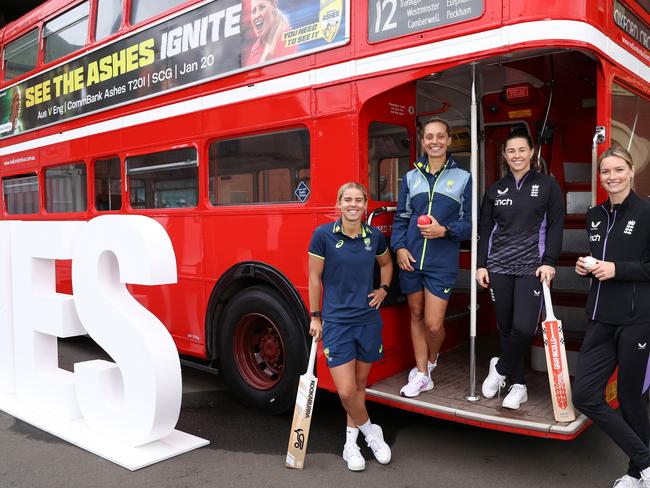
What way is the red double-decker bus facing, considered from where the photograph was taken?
facing away from the viewer and to the left of the viewer
